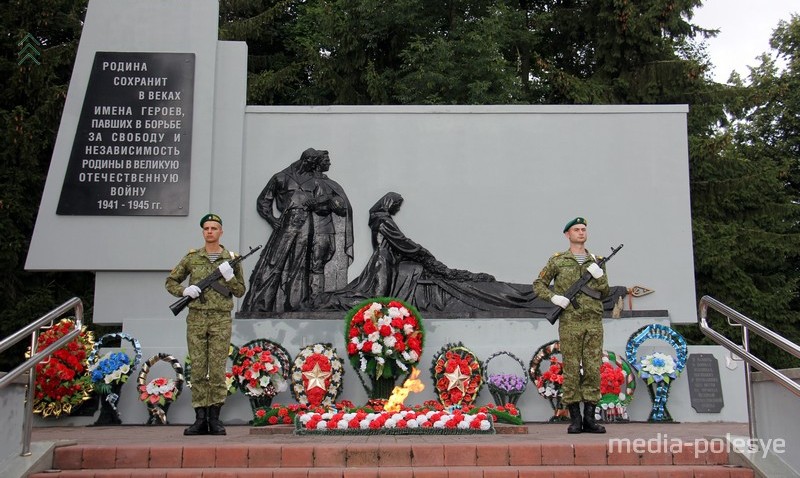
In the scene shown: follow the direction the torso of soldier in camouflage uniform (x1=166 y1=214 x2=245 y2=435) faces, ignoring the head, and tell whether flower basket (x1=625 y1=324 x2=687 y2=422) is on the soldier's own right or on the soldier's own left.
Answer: on the soldier's own left

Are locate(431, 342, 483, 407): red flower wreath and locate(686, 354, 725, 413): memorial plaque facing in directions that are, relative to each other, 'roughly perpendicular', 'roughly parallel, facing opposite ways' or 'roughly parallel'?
roughly parallel

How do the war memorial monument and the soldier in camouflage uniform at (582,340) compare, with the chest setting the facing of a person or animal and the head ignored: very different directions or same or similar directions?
same or similar directions

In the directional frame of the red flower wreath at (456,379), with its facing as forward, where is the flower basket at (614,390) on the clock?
The flower basket is roughly at 9 o'clock from the red flower wreath.

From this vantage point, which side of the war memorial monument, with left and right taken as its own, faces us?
front

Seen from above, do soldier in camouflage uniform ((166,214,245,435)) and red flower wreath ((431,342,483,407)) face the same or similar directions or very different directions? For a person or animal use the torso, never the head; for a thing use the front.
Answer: same or similar directions

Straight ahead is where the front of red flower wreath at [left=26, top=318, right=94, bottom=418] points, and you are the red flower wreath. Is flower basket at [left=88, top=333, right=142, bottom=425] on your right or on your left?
on your left

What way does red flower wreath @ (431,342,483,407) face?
toward the camera

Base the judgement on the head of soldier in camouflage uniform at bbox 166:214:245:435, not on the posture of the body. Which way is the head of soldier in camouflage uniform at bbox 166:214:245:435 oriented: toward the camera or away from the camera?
toward the camera

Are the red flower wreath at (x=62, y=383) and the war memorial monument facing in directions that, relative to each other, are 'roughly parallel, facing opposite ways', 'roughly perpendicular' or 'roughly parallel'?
roughly parallel

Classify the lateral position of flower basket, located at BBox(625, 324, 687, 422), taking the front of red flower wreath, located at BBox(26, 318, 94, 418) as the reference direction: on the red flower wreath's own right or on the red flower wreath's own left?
on the red flower wreath's own left

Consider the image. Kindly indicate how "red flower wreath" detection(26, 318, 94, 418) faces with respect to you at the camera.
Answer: facing the viewer

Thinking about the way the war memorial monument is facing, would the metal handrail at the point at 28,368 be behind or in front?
in front

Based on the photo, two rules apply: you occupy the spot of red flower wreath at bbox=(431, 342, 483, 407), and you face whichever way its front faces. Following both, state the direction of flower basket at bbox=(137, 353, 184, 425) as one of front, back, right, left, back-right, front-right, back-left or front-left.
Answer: right
